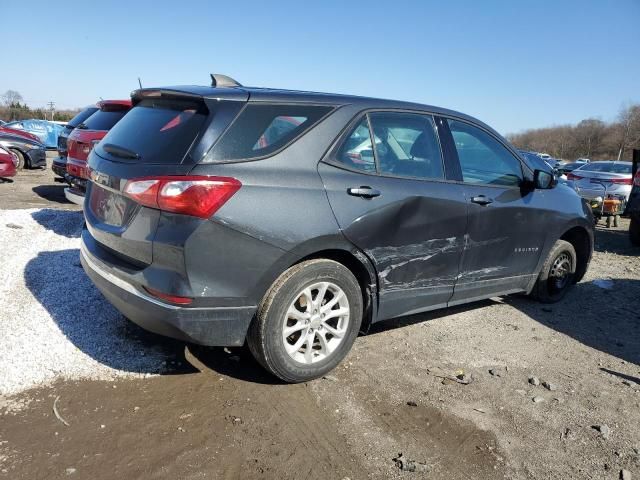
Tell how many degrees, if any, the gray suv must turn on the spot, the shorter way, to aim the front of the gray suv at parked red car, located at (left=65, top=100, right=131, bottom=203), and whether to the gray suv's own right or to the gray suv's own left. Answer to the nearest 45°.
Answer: approximately 90° to the gray suv's own left

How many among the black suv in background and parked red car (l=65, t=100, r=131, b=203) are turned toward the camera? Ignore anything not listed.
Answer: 0

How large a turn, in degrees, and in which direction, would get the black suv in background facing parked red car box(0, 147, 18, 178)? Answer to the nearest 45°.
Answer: approximately 90° to its left

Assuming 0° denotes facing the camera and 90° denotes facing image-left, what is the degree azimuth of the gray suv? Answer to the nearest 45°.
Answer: approximately 225°

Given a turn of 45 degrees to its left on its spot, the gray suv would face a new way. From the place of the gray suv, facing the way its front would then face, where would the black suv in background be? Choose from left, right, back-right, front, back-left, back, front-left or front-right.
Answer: front-left

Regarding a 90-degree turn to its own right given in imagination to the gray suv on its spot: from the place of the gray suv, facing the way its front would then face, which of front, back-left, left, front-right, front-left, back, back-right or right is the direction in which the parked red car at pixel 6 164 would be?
back

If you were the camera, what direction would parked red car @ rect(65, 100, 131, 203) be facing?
facing away from the viewer and to the right of the viewer

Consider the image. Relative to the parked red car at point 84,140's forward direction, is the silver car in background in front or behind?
in front

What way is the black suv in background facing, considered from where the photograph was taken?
facing away from the viewer and to the right of the viewer

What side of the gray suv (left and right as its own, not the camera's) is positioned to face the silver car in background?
front

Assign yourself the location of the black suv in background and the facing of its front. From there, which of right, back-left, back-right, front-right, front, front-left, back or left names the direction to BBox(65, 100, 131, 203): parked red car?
back-right

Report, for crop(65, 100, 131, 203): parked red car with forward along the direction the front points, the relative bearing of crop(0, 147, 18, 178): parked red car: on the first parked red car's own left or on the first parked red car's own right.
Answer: on the first parked red car's own left

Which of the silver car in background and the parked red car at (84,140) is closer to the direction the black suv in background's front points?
the silver car in background
